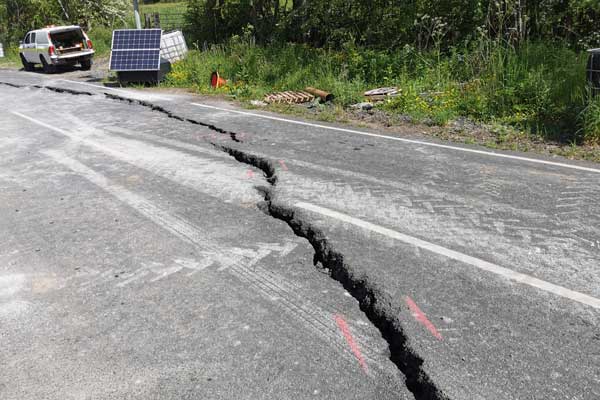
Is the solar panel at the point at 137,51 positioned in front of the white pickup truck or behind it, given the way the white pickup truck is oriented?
behind

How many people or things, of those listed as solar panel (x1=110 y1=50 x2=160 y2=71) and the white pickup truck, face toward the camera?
1

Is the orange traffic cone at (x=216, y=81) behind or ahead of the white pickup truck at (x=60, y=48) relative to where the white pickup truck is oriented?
behind

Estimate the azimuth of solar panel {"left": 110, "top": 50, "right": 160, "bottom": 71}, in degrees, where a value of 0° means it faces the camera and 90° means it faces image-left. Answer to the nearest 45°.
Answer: approximately 0°

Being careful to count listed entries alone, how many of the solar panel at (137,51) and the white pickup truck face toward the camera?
1

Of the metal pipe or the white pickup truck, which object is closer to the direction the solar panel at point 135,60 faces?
the metal pipe

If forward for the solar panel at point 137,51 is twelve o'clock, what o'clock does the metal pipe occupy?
The metal pipe is roughly at 11 o'clock from the solar panel.

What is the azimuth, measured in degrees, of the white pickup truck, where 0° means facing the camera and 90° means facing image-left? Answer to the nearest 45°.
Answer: approximately 135°

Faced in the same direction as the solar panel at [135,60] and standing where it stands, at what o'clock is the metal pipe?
The metal pipe is roughly at 11 o'clock from the solar panel.
